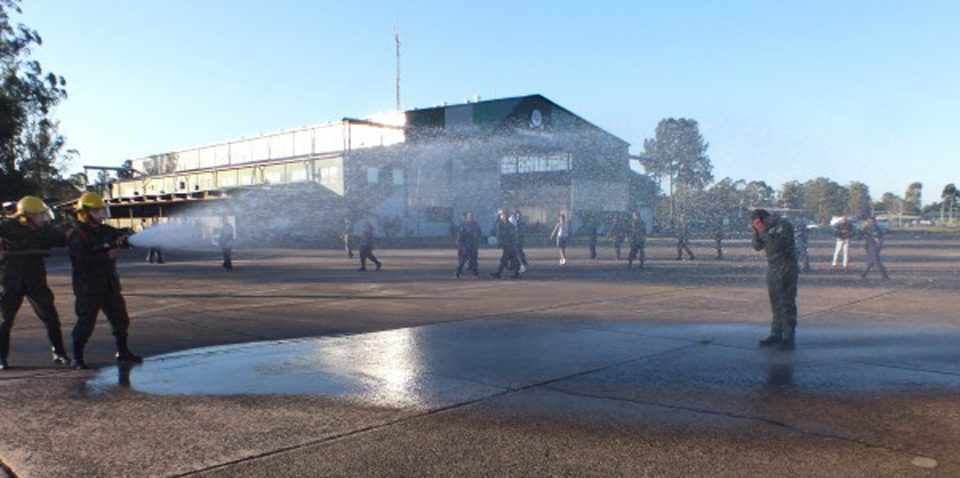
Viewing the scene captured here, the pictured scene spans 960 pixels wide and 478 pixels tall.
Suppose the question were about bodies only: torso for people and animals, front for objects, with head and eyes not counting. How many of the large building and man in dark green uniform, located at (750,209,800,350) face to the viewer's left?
1

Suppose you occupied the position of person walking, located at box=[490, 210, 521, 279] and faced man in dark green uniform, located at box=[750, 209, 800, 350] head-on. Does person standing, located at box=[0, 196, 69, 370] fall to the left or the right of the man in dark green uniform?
right

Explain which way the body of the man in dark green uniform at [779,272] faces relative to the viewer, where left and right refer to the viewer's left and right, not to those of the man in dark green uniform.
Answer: facing to the left of the viewer

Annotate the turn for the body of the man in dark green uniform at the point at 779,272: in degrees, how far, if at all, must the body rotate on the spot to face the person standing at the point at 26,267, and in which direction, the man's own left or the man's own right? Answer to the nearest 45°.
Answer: approximately 45° to the man's own left

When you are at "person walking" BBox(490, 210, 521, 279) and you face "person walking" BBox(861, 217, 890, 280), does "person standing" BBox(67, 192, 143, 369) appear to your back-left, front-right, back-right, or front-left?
back-right

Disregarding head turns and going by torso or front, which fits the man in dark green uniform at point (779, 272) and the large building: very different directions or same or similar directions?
very different directions

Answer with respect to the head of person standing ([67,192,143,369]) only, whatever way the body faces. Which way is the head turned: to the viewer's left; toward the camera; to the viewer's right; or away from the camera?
to the viewer's right

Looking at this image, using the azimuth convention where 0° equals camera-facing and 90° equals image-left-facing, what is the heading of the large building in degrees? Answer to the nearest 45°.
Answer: approximately 315°

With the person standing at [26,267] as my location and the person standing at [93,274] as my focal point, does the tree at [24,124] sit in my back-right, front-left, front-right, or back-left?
back-left

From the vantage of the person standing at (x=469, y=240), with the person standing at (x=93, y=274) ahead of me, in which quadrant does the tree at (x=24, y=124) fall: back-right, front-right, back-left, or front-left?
back-right

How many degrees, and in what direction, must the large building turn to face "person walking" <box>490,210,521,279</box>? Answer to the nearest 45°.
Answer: approximately 45° to its right

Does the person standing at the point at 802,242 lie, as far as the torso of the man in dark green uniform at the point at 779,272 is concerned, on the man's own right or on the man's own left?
on the man's own right

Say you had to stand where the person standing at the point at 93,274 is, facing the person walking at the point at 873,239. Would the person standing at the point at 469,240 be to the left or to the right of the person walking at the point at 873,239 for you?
left
